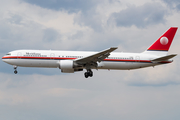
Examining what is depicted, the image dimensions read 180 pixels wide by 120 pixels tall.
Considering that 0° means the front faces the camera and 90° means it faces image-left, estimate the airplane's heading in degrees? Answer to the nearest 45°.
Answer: approximately 90°
